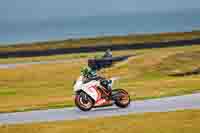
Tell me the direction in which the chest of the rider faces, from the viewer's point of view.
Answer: to the viewer's left
